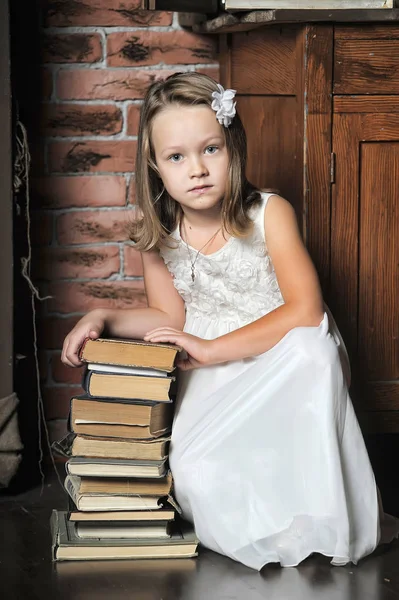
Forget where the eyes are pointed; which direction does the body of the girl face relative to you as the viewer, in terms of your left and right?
facing the viewer and to the left of the viewer

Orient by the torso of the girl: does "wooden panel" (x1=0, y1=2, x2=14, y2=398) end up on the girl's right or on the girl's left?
on the girl's right

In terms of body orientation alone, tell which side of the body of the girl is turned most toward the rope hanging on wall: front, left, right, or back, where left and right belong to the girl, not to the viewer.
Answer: right
